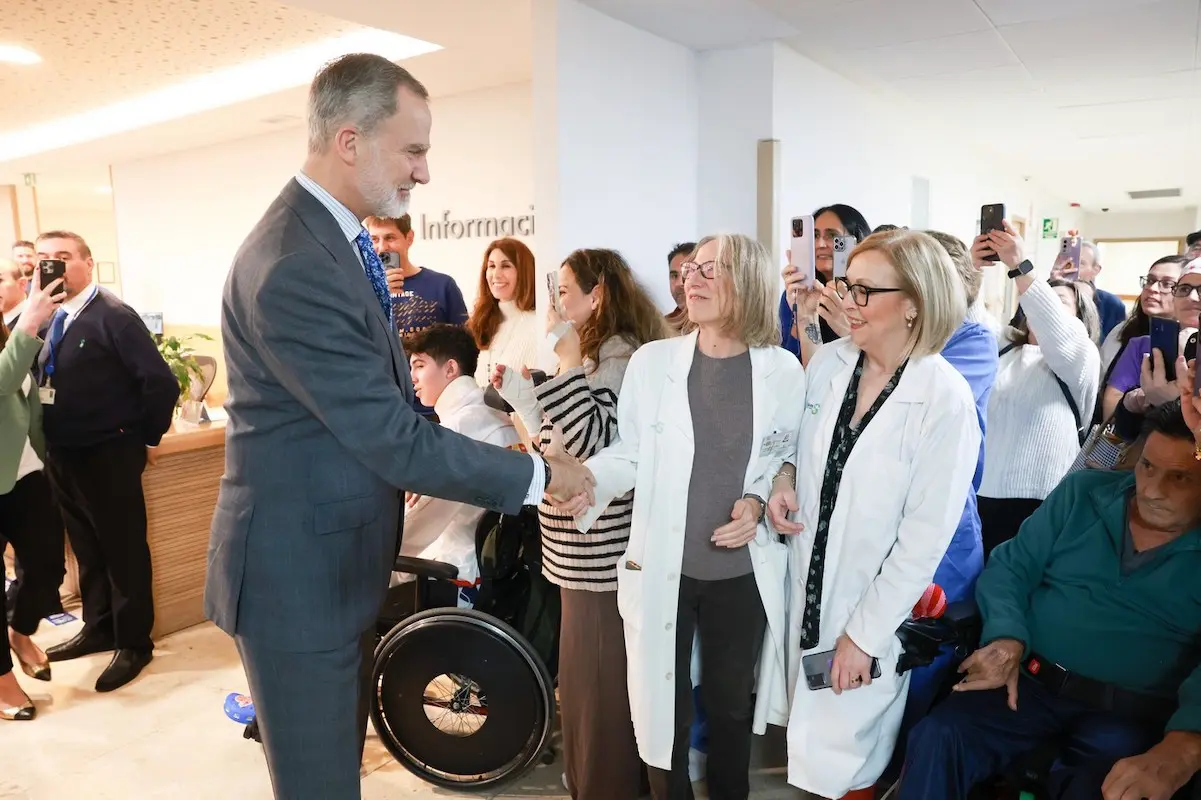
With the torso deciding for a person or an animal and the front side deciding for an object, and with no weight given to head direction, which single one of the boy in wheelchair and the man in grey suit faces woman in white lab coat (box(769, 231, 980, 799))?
the man in grey suit

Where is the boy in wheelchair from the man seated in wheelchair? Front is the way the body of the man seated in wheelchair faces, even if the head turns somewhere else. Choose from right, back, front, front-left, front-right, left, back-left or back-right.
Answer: front-right

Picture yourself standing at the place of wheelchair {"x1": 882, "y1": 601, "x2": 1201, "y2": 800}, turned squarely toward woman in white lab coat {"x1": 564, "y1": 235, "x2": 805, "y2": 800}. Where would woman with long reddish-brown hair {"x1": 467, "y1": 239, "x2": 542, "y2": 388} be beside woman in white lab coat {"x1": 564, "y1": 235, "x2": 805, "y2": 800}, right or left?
right

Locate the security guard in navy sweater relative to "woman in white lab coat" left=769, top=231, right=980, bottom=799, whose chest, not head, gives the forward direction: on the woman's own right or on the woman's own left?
on the woman's own right

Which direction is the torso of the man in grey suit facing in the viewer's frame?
to the viewer's right

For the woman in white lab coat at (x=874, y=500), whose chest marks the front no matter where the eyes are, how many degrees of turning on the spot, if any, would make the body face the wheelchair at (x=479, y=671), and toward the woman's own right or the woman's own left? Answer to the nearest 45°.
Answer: approximately 45° to the woman's own right

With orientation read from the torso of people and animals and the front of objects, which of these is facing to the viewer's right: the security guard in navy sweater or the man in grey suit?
the man in grey suit

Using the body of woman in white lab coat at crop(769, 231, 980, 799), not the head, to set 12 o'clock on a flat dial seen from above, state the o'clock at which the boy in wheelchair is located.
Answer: The boy in wheelchair is roughly at 2 o'clock from the woman in white lab coat.

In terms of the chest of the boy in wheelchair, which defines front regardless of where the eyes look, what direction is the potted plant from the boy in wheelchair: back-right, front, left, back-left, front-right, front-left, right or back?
front-right

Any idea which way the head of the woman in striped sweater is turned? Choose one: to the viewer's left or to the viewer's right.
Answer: to the viewer's left

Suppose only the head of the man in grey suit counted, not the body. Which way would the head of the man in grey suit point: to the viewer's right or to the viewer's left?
to the viewer's right

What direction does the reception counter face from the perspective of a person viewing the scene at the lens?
facing the viewer and to the right of the viewer

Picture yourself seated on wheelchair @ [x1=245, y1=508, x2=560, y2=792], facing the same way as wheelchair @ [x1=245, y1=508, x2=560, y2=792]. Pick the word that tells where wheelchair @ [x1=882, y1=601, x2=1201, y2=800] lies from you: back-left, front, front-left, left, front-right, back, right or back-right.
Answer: back-left
